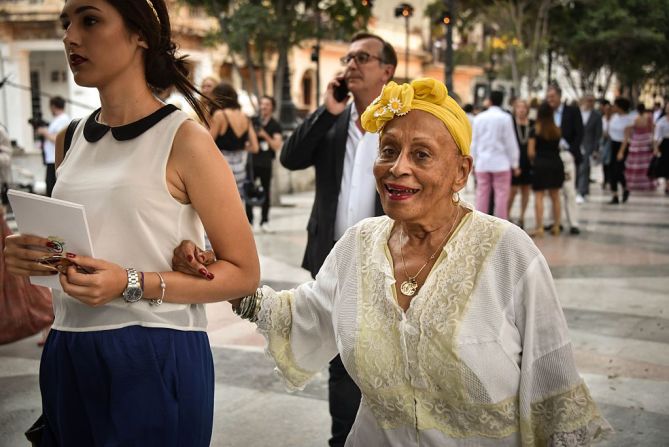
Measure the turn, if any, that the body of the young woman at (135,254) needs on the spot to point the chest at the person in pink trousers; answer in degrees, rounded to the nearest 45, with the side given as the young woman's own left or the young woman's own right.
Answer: approximately 180°

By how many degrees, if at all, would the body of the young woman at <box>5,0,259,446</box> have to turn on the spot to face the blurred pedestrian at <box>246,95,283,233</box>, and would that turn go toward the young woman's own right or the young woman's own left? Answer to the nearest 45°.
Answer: approximately 135° to the young woman's own right

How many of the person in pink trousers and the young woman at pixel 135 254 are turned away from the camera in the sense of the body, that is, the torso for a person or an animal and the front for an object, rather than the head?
1

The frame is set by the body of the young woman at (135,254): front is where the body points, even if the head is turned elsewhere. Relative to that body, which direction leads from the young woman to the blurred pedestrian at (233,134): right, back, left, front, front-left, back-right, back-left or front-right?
back-right

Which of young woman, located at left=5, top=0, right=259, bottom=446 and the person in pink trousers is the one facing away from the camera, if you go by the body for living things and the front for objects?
the person in pink trousers

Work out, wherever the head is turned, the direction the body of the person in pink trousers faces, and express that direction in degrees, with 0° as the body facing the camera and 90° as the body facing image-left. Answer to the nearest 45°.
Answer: approximately 180°

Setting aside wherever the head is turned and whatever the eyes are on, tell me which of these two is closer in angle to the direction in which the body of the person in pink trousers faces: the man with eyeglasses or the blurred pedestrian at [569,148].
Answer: the blurred pedestrian

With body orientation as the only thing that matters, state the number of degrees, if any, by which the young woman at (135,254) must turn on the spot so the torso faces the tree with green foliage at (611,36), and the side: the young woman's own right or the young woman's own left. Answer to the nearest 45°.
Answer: approximately 180°
